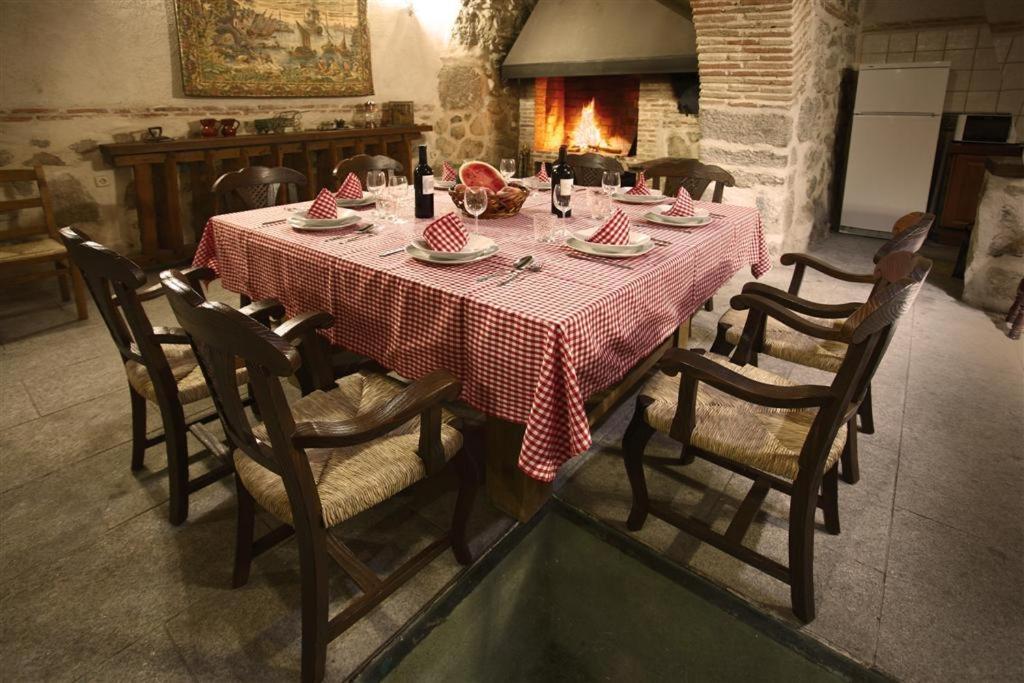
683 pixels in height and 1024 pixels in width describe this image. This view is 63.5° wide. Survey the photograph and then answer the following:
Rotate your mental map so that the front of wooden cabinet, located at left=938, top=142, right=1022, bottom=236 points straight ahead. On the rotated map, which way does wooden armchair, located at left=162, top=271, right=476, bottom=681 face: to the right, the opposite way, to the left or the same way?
the opposite way

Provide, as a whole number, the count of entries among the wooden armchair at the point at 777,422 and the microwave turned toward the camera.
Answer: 1

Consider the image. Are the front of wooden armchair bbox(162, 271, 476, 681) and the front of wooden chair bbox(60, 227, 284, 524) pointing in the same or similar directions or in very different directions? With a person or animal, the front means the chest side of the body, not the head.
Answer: same or similar directions

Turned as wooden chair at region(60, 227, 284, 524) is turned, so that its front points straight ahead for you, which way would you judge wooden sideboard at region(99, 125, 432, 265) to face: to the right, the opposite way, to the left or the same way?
to the right

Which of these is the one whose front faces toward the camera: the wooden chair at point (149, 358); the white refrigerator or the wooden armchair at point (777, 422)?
the white refrigerator

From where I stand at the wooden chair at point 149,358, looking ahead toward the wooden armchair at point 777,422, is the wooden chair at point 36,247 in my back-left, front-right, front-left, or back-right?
back-left

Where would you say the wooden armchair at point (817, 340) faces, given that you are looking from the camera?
facing away from the viewer and to the left of the viewer

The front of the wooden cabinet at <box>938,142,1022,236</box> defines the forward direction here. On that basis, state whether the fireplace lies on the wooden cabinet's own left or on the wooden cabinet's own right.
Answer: on the wooden cabinet's own right

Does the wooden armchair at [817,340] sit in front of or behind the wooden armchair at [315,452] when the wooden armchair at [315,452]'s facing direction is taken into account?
in front

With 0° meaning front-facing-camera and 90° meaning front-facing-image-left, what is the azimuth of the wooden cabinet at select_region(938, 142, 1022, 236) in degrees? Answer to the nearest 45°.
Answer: approximately 0°
